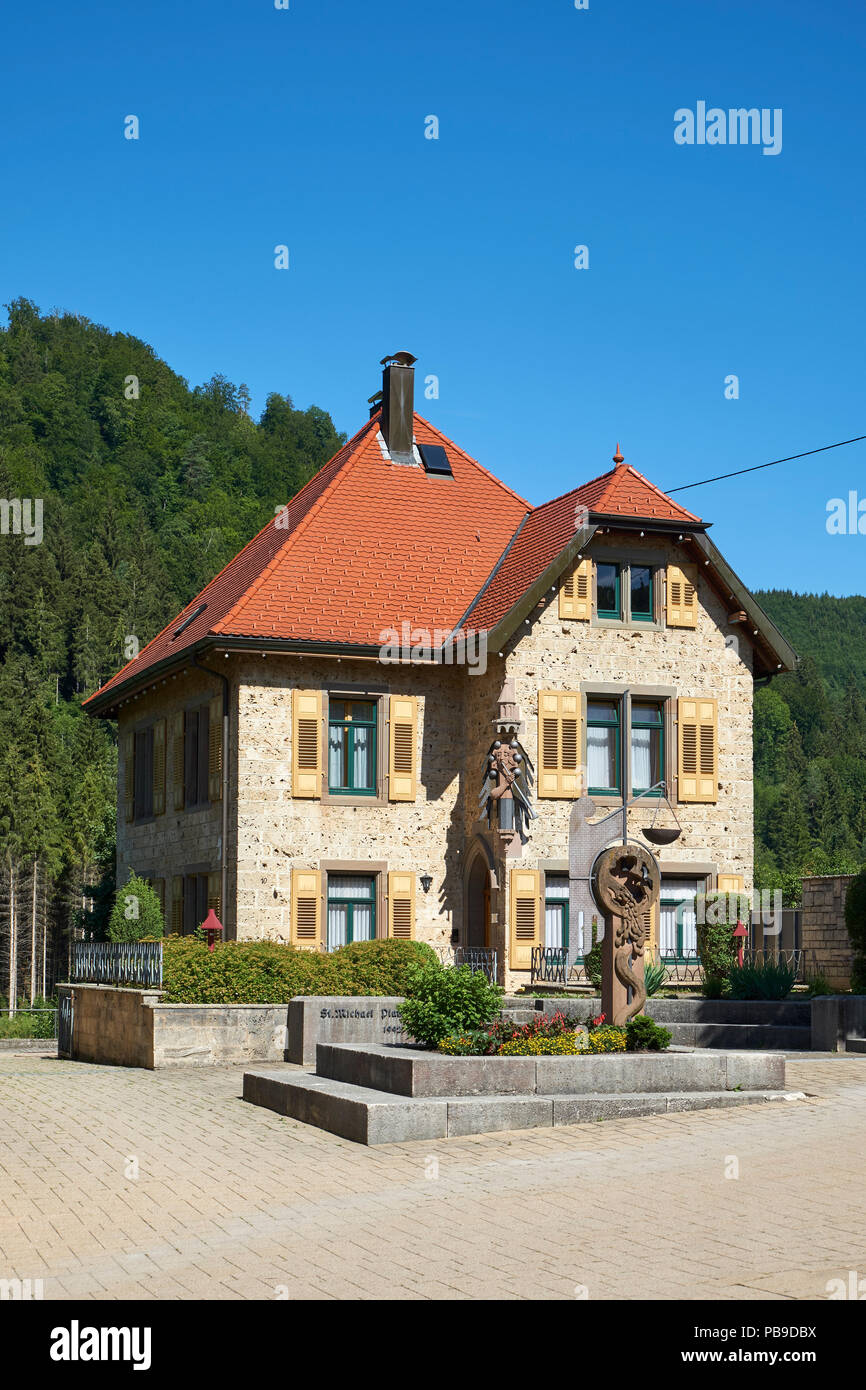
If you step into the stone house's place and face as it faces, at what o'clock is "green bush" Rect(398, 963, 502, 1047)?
The green bush is roughly at 12 o'clock from the stone house.

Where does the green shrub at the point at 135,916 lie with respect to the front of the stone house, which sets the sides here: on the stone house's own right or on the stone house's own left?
on the stone house's own right

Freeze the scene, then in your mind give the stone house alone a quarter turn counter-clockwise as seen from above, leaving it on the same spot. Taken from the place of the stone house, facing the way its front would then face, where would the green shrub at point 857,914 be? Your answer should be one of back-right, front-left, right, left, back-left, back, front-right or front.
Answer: front-right

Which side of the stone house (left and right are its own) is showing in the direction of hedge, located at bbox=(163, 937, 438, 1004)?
front

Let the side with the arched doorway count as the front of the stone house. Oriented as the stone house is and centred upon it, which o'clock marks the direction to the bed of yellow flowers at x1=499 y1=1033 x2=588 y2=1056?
The bed of yellow flowers is roughly at 12 o'clock from the stone house.

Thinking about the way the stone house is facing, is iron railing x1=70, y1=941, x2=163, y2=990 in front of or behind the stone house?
in front

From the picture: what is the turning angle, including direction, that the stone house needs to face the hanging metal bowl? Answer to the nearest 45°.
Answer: approximately 45° to its left

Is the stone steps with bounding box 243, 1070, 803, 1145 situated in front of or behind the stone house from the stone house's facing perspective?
in front

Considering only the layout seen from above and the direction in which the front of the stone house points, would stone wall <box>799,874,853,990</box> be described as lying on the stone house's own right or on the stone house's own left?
on the stone house's own left

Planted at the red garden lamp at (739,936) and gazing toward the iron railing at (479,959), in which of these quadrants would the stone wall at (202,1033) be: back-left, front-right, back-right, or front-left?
front-left

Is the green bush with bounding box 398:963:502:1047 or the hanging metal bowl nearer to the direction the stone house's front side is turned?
the green bush

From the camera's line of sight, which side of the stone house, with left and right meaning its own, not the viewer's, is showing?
front

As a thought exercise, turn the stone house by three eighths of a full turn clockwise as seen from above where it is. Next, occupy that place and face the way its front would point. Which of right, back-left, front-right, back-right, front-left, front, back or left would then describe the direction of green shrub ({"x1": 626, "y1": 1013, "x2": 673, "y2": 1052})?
back-left
